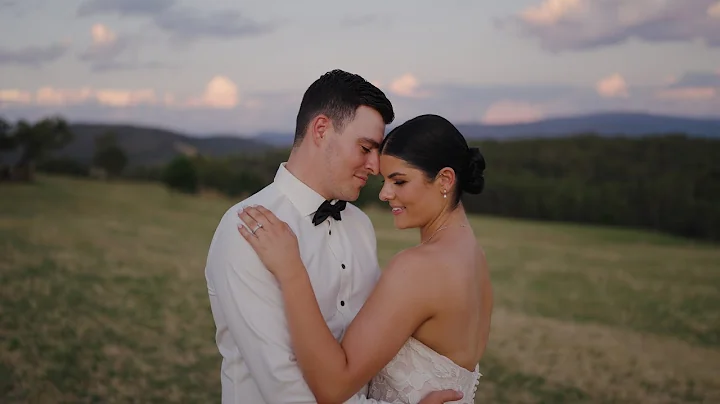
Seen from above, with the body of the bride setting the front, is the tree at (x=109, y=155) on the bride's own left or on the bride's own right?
on the bride's own right

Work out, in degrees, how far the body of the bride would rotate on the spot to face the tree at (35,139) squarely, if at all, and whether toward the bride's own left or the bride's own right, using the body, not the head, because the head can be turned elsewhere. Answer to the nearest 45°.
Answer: approximately 45° to the bride's own right

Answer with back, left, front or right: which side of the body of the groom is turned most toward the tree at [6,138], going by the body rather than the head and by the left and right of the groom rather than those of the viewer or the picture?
back

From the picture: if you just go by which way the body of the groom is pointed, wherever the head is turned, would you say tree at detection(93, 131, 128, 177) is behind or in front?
behind

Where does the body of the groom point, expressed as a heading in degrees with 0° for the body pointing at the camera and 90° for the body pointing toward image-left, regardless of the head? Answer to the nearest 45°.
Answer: approximately 315°
